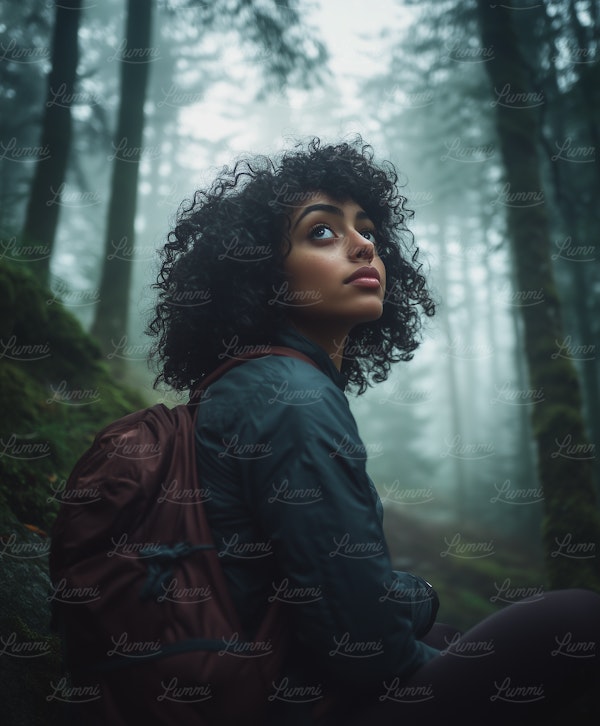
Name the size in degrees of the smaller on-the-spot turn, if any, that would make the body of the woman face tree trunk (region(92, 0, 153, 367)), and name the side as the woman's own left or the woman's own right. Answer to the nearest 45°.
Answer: approximately 135° to the woman's own left

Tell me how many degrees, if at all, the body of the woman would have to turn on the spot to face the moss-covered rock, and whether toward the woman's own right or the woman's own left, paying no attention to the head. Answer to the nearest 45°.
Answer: approximately 135° to the woman's own left

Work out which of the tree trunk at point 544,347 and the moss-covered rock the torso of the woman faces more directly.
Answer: the tree trunk

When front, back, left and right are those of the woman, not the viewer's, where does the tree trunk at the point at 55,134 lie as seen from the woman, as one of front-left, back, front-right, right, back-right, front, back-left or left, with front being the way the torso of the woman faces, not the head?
back-left

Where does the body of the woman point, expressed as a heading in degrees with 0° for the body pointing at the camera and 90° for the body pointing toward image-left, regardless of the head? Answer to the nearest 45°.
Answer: approximately 270°

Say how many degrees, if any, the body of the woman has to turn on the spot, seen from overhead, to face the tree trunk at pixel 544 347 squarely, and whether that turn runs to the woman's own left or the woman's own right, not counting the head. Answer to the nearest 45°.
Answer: approximately 45° to the woman's own left

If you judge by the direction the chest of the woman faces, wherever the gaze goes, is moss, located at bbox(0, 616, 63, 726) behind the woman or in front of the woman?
behind
